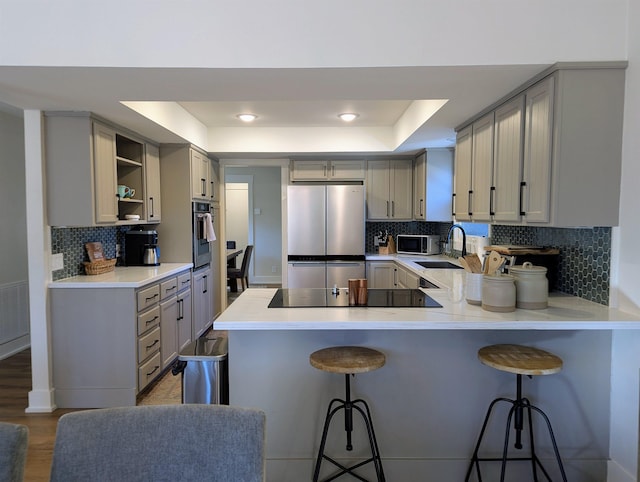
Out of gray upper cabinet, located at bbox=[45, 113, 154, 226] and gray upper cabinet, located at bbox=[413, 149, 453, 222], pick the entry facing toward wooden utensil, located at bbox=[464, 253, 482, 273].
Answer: gray upper cabinet, located at bbox=[45, 113, 154, 226]

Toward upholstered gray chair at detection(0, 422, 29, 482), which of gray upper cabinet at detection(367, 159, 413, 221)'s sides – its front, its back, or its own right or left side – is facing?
front

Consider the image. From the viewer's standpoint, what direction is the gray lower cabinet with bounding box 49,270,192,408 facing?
to the viewer's right

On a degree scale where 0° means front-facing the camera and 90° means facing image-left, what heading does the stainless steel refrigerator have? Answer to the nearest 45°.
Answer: approximately 0°

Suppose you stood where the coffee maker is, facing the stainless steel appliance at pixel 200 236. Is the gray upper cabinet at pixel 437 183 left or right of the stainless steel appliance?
right

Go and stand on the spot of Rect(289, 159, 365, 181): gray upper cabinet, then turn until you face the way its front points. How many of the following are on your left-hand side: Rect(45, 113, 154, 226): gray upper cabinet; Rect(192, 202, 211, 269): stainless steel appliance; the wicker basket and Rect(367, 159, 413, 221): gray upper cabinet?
1

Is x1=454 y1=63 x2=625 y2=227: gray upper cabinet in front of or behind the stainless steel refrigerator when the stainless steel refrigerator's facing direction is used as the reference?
in front
